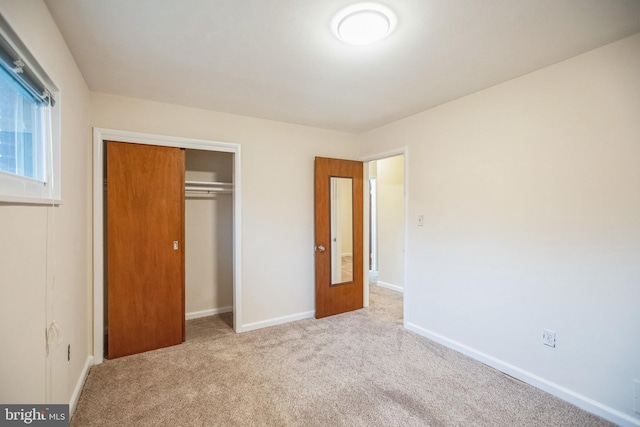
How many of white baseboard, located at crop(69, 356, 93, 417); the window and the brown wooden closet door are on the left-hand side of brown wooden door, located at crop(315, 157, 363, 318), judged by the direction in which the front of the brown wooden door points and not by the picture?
0

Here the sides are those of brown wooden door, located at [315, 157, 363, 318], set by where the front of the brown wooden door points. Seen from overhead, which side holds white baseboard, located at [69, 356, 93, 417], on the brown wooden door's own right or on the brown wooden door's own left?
on the brown wooden door's own right

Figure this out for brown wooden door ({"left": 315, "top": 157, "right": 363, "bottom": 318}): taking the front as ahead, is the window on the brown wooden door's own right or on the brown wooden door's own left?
on the brown wooden door's own right

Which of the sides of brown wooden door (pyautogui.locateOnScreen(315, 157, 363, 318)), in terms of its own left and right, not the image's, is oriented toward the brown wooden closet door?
right

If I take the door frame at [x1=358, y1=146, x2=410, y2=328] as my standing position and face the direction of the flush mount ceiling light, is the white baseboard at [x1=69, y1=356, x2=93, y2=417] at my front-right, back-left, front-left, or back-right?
front-right

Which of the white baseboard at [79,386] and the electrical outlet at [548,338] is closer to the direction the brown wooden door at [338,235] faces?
the electrical outlet

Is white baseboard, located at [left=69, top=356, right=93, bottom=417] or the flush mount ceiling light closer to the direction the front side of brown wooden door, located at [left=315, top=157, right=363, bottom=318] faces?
the flush mount ceiling light

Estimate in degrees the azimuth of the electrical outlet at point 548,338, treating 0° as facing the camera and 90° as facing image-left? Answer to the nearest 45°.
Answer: approximately 45°

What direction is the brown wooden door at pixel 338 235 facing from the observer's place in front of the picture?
facing the viewer and to the right of the viewer

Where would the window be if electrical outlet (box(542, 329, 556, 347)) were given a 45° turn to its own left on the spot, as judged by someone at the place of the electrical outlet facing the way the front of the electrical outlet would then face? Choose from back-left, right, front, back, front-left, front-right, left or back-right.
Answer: front-right

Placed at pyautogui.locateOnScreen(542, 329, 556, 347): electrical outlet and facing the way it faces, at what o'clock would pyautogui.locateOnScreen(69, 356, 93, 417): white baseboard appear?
The white baseboard is roughly at 12 o'clock from the electrical outlet.

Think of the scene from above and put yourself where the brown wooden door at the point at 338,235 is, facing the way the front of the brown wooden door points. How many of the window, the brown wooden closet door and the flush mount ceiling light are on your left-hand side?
0

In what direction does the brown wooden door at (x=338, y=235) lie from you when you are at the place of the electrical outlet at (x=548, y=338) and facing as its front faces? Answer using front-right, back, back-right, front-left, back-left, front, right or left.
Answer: front-right

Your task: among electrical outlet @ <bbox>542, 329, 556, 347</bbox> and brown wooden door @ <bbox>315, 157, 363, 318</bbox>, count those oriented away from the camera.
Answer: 0
